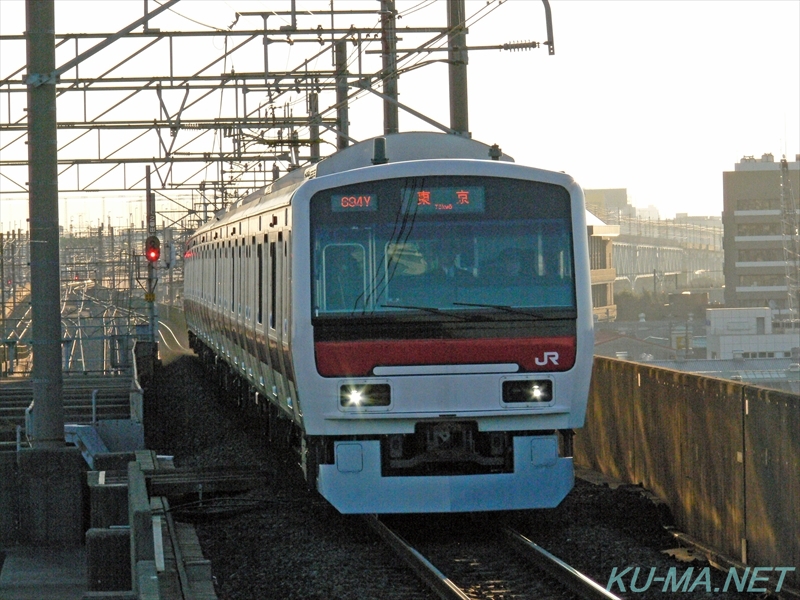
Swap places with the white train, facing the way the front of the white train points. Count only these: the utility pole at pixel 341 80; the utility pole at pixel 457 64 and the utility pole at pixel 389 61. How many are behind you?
3

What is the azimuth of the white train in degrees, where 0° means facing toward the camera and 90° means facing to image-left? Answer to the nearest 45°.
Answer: approximately 0°

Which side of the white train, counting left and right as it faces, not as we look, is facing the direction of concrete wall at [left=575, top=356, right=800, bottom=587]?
left

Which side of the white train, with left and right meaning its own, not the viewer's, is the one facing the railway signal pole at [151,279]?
back

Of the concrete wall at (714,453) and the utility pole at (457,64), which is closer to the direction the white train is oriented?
the concrete wall

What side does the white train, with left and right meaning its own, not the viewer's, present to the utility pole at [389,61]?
back

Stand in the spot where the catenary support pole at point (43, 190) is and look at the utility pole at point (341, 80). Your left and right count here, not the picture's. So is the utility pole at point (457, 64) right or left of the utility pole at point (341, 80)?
right

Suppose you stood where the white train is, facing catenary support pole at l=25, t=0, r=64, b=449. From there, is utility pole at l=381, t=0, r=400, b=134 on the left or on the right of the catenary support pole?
right

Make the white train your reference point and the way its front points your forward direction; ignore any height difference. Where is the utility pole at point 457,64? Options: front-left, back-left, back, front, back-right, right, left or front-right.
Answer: back

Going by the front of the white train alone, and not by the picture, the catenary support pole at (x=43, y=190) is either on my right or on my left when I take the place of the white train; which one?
on my right

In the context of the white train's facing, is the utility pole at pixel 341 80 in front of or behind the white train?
behind
